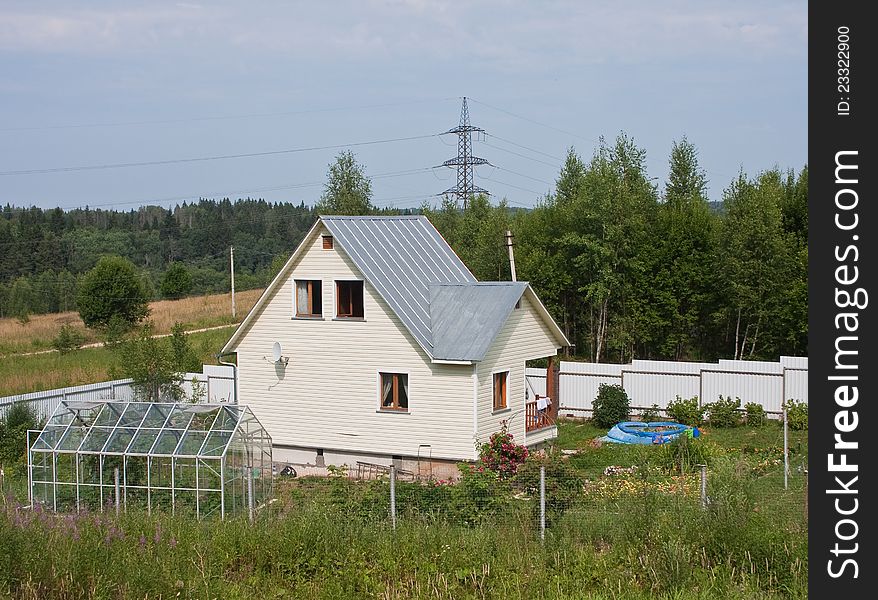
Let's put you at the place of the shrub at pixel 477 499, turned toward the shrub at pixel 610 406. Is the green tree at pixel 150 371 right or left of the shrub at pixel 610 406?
left

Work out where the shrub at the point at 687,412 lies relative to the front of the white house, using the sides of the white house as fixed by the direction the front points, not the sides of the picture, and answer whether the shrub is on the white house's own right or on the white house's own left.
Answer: on the white house's own left

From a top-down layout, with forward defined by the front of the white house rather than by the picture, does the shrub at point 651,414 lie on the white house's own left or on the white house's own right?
on the white house's own left

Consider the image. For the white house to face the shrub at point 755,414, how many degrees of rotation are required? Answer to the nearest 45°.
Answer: approximately 45° to its left

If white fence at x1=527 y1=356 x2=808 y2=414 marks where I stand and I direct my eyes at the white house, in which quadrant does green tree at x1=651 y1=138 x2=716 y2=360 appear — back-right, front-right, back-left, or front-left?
back-right

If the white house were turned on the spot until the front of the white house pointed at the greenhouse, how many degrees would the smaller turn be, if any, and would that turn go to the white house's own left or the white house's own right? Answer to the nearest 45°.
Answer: approximately 90° to the white house's own right

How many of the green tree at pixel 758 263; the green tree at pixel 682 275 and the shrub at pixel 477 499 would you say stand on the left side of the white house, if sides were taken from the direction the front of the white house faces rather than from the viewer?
2

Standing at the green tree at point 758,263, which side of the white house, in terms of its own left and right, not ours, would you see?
left

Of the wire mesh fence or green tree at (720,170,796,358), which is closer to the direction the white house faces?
the wire mesh fence

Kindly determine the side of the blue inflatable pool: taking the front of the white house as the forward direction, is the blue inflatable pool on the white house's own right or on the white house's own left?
on the white house's own left

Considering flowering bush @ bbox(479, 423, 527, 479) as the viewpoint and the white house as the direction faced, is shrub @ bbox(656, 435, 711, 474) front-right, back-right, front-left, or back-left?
back-right

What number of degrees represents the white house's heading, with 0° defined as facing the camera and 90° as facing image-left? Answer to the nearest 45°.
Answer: approximately 315°
